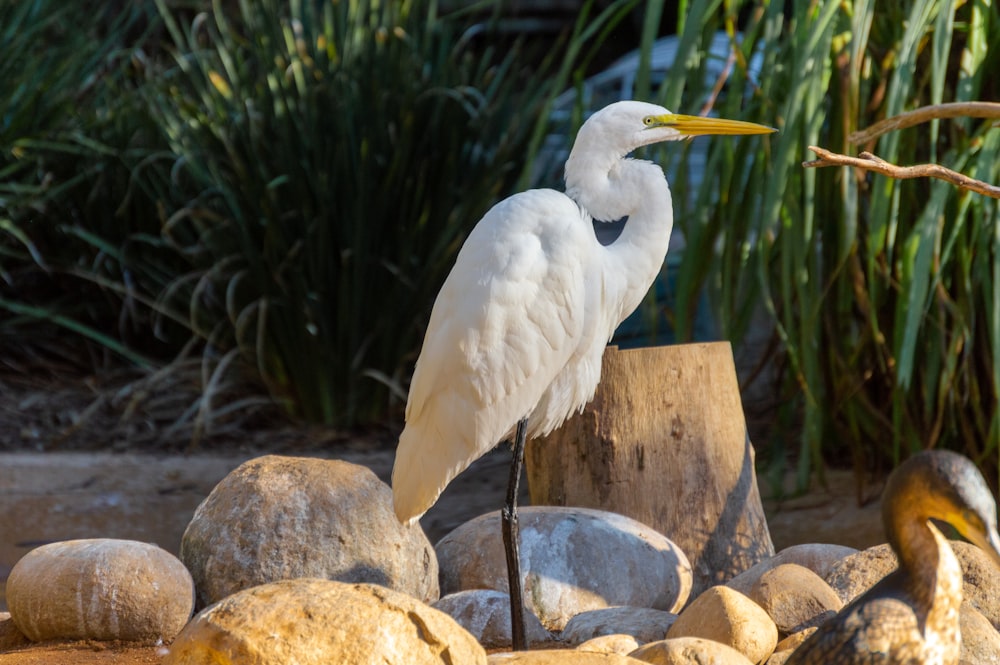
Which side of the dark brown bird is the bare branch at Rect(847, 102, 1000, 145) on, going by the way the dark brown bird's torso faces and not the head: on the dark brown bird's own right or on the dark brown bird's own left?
on the dark brown bird's own left

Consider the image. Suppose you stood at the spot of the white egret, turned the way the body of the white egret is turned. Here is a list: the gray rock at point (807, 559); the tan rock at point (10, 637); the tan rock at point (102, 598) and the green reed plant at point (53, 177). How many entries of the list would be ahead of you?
1

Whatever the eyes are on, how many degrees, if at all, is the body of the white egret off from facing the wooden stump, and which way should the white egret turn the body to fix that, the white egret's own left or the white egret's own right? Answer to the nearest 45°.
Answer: approximately 45° to the white egret's own left

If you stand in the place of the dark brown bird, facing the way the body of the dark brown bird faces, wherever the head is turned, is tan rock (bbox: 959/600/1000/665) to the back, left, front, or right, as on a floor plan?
left

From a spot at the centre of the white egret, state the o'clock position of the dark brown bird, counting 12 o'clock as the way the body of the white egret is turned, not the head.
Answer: The dark brown bird is roughly at 2 o'clock from the white egret.

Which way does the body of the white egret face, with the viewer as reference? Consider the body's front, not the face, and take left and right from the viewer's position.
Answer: facing to the right of the viewer

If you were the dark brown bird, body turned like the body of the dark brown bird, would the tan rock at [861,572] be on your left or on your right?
on your left

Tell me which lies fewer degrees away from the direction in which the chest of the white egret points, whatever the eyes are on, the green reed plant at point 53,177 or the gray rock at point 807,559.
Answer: the gray rock

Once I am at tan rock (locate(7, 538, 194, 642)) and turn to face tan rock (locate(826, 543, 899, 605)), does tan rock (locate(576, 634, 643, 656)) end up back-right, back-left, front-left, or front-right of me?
front-right

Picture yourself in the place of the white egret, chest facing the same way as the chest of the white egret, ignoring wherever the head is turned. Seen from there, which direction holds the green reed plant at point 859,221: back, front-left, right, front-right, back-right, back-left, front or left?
front-left
